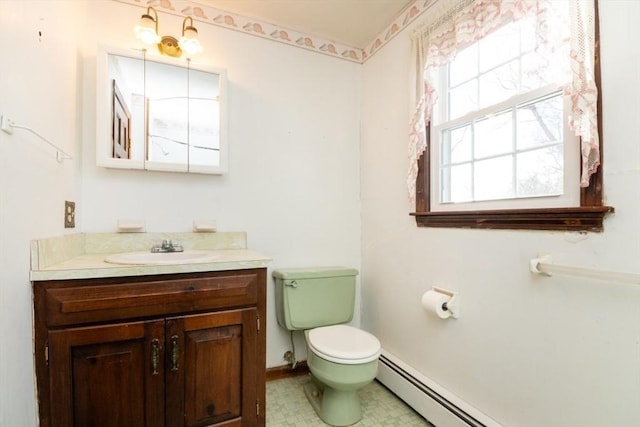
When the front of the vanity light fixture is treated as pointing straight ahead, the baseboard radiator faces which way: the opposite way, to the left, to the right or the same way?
to the right

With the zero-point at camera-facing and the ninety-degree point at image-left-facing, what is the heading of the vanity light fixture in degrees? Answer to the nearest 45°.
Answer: approximately 0°

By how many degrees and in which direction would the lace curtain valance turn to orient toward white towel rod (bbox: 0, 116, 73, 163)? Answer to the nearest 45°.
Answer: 0° — it already faces it

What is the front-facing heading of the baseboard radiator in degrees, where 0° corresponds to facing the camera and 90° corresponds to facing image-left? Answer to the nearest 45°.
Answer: approximately 45°

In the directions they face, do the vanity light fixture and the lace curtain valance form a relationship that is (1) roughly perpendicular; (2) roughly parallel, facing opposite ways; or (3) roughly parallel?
roughly perpendicular
